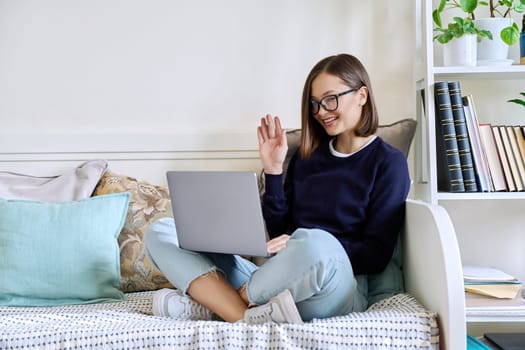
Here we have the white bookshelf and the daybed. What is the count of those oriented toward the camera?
2

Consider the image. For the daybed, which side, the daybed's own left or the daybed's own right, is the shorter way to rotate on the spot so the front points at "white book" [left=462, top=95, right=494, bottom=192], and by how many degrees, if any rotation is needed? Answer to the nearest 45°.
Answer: approximately 135° to the daybed's own left

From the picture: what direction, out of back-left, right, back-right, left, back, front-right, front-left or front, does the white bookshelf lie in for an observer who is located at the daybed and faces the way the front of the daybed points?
back-left

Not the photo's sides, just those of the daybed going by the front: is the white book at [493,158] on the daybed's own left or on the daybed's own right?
on the daybed's own left

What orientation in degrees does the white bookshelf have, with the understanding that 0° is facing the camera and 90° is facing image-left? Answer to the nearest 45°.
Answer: approximately 0°

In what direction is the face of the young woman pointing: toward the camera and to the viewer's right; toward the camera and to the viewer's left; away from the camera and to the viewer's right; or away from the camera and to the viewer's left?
toward the camera and to the viewer's left

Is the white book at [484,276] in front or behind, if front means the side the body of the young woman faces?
behind
